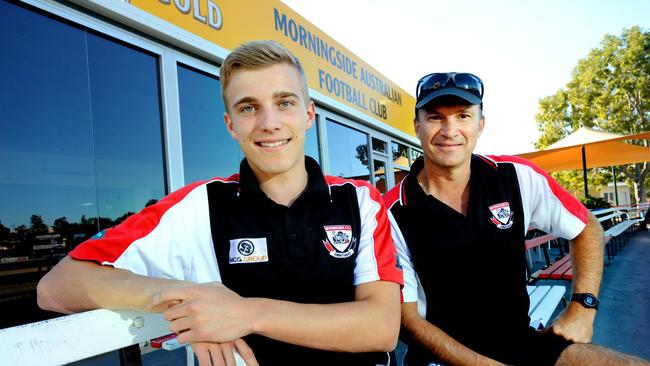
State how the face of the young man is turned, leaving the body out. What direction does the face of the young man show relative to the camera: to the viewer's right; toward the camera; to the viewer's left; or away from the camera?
toward the camera

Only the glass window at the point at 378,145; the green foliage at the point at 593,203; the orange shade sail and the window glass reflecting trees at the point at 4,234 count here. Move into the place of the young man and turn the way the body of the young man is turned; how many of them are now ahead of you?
0

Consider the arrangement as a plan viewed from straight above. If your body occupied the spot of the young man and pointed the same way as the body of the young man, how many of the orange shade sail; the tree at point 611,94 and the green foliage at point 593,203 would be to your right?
0

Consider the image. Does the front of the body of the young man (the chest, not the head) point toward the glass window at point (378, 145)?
no

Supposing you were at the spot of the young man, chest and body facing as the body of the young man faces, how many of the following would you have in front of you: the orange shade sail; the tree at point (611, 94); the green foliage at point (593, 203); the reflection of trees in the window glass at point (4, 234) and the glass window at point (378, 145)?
0

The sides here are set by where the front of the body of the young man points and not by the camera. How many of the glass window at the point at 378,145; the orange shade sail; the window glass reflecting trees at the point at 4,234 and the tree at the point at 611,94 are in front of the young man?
0

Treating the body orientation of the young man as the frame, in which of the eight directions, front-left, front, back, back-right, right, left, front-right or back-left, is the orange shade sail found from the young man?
back-left

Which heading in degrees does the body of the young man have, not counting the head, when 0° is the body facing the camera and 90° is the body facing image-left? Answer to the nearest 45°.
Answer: approximately 0°

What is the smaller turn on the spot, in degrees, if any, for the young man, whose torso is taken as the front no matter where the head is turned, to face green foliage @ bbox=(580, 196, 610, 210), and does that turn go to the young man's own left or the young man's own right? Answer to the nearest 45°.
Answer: approximately 135° to the young man's own left

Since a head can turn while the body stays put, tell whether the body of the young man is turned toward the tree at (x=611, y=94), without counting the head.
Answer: no
